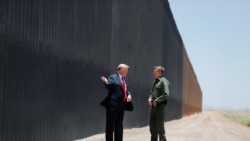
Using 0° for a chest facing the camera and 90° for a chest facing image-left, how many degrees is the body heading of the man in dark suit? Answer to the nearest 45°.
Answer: approximately 315°

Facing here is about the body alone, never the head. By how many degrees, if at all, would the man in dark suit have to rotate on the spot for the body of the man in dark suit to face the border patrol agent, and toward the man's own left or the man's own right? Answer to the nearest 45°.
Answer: approximately 90° to the man's own left
